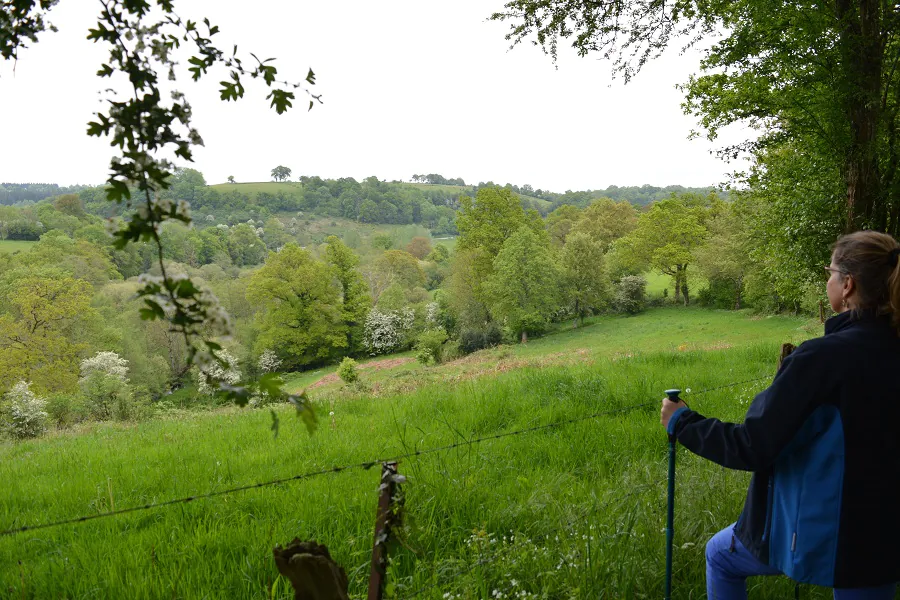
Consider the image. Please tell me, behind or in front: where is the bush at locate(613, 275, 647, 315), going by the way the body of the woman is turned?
in front

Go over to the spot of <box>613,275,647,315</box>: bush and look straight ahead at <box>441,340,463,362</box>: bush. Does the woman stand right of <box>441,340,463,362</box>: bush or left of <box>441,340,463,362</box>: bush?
left

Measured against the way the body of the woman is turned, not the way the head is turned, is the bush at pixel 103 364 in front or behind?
in front

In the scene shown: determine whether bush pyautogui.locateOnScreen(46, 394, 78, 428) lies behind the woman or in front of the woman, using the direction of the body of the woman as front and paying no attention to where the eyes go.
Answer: in front

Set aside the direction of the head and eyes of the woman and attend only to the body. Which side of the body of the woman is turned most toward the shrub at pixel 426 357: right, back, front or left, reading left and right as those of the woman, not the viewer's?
front

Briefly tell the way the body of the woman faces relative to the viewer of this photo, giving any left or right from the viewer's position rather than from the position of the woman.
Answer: facing away from the viewer and to the left of the viewer

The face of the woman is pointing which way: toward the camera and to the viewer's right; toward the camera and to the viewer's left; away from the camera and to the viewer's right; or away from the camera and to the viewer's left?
away from the camera and to the viewer's left
